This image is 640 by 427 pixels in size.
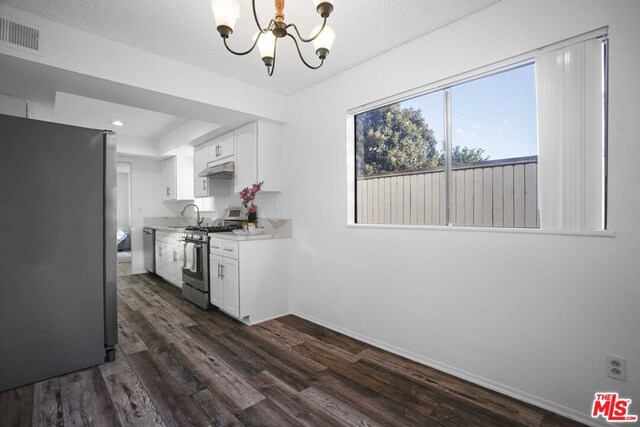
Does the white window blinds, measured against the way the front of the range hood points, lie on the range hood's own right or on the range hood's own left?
on the range hood's own left

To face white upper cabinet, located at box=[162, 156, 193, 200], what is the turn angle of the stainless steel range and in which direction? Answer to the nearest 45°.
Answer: approximately 135° to its right

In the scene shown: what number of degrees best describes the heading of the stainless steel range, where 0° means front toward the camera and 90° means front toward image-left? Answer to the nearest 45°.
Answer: approximately 45°

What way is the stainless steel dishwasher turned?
to the viewer's left

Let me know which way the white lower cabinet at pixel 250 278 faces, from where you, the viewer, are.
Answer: facing the viewer and to the left of the viewer

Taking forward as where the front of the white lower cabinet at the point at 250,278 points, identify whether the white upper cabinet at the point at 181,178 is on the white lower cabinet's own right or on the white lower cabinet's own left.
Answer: on the white lower cabinet's own right

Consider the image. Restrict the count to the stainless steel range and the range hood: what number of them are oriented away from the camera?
0

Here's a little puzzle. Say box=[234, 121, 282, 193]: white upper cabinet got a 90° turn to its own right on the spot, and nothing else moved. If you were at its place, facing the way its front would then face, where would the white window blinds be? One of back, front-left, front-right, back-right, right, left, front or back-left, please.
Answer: back

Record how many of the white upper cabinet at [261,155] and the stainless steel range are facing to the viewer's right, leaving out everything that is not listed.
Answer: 0

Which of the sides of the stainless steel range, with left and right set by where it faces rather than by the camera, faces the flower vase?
left
